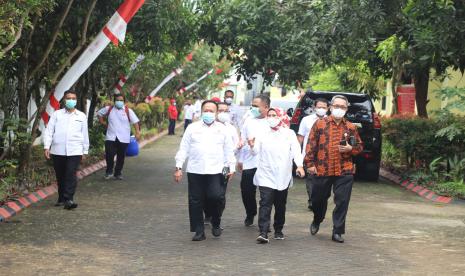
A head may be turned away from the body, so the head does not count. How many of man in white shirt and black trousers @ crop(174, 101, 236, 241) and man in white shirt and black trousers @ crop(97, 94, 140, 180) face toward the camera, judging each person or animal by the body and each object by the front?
2

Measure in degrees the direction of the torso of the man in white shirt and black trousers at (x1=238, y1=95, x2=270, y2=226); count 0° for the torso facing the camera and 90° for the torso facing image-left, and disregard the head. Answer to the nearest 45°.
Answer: approximately 45°

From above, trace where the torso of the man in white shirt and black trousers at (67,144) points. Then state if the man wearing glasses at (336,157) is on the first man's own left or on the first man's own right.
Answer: on the first man's own left

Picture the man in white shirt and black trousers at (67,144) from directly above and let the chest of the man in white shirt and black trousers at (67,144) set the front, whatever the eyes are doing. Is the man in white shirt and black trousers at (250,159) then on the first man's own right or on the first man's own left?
on the first man's own left

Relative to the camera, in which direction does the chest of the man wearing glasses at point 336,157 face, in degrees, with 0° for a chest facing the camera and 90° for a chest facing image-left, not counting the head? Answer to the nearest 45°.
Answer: approximately 0°
